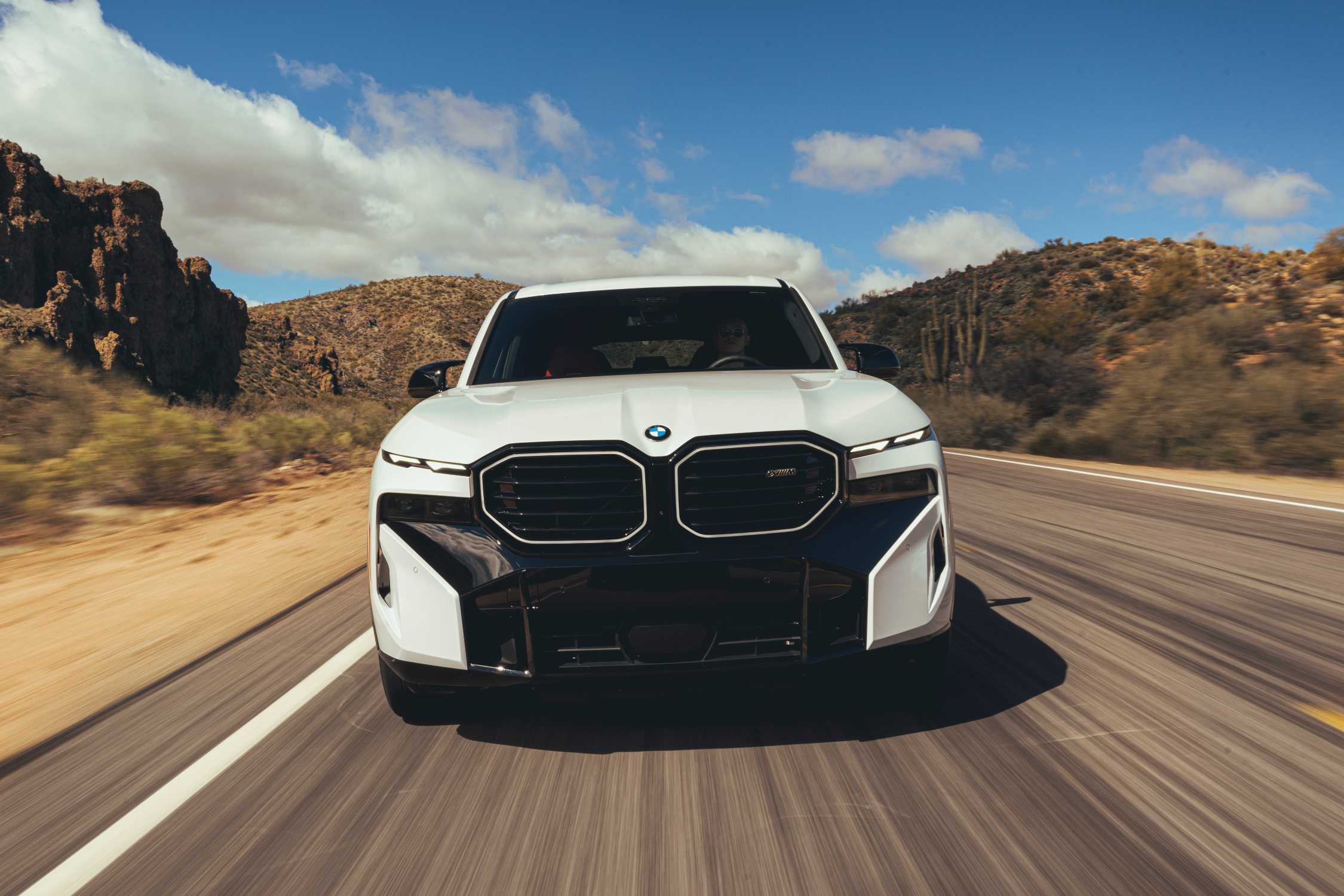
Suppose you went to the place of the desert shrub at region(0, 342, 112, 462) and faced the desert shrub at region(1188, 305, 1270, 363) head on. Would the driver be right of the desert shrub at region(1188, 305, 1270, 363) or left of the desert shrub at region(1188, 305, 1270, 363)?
right

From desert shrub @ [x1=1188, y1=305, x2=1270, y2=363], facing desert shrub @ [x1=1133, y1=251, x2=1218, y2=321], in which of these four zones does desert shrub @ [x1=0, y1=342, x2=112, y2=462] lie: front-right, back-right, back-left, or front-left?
back-left

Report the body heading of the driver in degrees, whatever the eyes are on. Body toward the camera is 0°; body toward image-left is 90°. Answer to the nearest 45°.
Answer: approximately 0°

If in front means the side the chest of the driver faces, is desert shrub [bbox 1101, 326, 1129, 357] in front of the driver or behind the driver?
behind

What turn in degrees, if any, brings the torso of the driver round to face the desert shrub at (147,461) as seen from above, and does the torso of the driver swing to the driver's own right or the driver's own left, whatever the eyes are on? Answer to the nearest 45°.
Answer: approximately 135° to the driver's own right

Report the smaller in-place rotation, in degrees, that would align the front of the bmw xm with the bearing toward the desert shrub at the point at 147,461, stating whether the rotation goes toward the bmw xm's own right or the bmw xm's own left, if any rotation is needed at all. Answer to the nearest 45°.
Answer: approximately 135° to the bmw xm's own right

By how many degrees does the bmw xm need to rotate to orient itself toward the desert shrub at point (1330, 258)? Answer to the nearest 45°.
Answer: approximately 135° to its left
